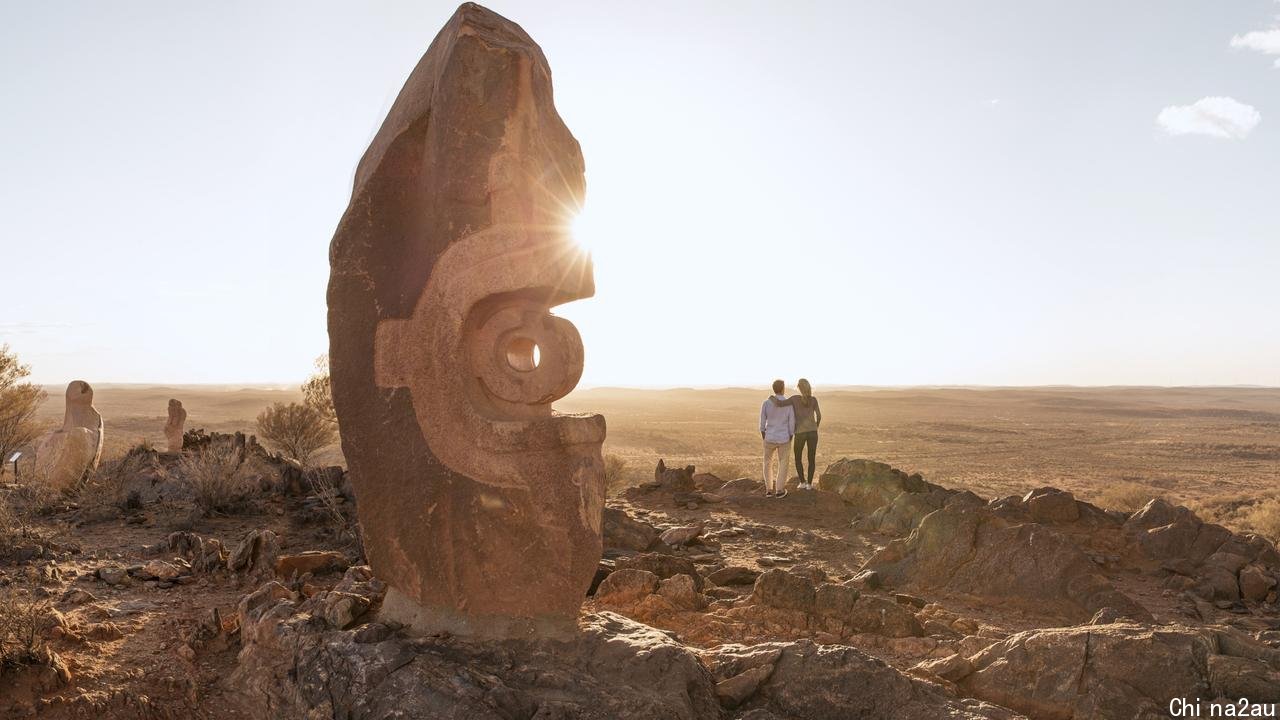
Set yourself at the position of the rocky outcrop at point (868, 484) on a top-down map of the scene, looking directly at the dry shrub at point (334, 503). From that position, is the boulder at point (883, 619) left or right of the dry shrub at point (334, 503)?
left

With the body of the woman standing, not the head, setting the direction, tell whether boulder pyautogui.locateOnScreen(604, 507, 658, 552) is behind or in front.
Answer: behind

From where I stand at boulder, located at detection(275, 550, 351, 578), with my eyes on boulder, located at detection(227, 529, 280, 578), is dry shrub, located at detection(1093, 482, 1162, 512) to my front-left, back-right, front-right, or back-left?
back-right

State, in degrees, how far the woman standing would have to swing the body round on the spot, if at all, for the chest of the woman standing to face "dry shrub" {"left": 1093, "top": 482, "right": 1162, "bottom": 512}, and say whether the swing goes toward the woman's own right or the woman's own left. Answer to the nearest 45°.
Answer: approximately 45° to the woman's own right

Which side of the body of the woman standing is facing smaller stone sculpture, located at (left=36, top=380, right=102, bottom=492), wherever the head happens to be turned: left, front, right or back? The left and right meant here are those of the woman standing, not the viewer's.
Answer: left

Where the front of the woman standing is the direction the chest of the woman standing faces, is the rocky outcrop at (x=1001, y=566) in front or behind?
behind

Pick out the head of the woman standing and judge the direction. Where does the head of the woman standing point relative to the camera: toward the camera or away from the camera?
away from the camera

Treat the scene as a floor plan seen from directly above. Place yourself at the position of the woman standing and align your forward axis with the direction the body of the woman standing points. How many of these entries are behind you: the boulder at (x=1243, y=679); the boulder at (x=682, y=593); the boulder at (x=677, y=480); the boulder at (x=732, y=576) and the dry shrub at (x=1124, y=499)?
3

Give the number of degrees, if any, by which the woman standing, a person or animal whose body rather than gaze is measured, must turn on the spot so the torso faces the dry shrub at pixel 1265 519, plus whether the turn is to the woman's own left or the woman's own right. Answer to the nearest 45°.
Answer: approximately 90° to the woman's own right

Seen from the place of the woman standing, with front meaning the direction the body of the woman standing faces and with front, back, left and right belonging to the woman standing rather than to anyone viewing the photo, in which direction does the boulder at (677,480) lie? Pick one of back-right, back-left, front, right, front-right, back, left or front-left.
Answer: front-left

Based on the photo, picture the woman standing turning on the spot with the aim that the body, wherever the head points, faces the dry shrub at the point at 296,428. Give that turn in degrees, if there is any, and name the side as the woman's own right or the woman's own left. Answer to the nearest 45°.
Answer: approximately 45° to the woman's own left

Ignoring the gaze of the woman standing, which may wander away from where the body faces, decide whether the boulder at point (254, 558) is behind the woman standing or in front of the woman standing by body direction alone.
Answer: behind

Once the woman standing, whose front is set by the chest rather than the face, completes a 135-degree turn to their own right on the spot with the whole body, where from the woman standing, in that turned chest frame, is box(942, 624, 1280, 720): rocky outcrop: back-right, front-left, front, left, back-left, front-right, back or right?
front-right

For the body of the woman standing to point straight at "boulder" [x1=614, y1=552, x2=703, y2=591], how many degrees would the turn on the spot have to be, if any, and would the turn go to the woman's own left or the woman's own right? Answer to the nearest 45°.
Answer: approximately 180°

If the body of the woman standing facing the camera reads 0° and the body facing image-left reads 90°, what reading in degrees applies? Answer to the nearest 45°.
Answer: approximately 180°

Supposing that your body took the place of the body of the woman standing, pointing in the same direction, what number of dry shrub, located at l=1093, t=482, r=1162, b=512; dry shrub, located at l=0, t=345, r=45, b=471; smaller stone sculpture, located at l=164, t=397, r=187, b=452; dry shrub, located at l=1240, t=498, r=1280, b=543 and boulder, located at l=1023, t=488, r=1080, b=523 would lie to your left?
2

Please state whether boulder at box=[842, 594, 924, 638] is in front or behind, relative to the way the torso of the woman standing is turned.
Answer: behind

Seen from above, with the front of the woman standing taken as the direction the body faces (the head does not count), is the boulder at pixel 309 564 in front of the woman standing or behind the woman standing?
behind
